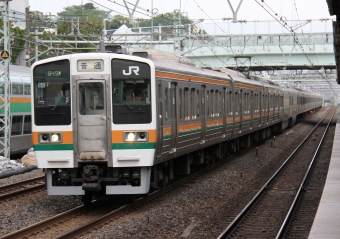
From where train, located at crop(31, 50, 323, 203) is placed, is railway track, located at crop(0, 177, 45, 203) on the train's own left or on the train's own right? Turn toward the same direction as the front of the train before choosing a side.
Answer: on the train's own right

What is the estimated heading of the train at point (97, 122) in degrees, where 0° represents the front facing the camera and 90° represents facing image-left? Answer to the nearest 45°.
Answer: approximately 45°
